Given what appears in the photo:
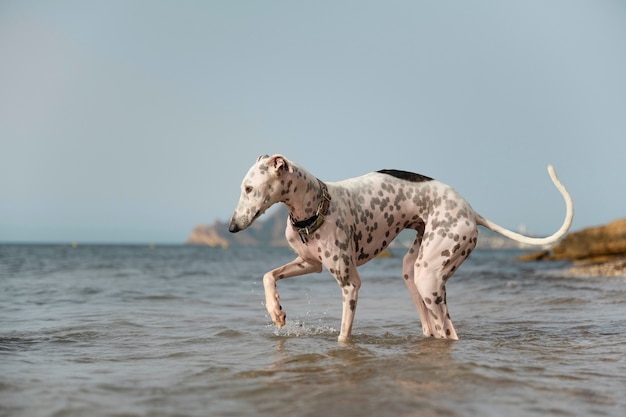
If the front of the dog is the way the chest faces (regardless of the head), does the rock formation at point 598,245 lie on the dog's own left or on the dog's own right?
on the dog's own right

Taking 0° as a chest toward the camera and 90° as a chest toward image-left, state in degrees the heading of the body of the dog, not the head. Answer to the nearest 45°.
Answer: approximately 90°
